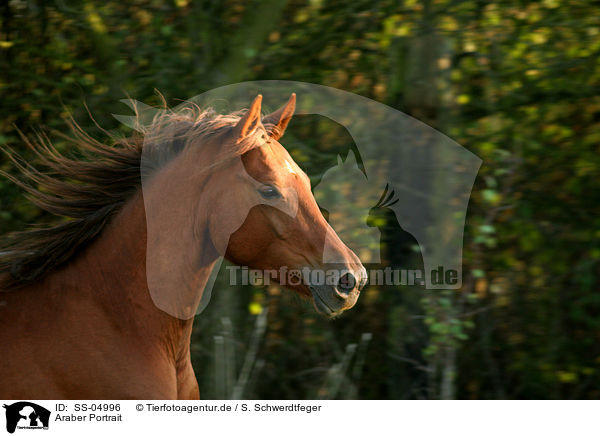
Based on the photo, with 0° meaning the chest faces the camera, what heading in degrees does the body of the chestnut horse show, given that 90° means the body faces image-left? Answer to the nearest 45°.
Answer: approximately 270°
